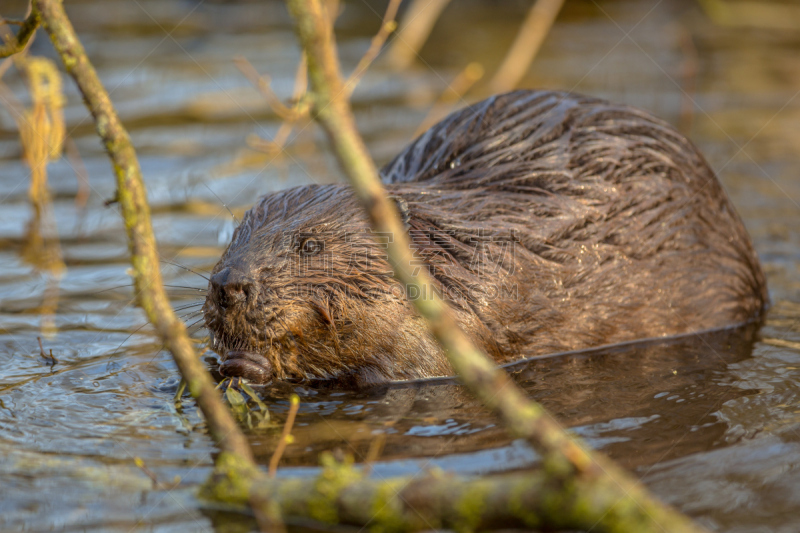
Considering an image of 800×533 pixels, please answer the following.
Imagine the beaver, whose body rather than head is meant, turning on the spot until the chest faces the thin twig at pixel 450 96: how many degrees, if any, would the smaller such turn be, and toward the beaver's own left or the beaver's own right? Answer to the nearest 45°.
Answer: approximately 90° to the beaver's own right

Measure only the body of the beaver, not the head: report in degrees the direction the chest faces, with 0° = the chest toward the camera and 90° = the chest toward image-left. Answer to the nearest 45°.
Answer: approximately 90°

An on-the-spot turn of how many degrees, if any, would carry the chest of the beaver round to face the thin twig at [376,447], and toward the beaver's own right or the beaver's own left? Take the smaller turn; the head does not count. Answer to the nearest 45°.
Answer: approximately 45° to the beaver's own left

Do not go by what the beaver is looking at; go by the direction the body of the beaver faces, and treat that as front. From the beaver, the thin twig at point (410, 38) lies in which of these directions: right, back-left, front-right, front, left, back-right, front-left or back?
right

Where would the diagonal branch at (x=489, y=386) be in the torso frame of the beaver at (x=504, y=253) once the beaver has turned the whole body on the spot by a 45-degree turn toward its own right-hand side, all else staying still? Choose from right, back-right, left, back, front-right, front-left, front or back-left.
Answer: back-left
